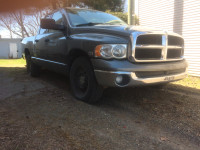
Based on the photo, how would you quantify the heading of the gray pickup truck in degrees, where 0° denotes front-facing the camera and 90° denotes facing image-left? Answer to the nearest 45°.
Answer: approximately 315°
